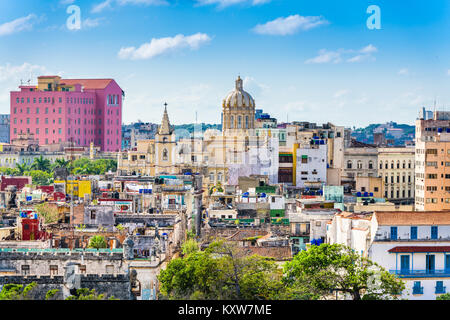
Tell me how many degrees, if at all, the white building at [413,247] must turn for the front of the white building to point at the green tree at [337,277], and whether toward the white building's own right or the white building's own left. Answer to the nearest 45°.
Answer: approximately 45° to the white building's own right

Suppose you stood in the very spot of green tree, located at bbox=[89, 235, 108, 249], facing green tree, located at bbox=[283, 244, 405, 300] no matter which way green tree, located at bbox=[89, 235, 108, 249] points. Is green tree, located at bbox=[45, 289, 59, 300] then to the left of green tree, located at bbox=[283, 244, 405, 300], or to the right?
right

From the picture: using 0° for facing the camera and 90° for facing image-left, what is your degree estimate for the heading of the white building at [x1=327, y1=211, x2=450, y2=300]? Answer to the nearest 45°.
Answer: approximately 0°

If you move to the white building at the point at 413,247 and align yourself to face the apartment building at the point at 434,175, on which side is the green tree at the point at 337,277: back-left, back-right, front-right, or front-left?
back-left

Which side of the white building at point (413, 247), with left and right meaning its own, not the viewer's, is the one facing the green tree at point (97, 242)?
right

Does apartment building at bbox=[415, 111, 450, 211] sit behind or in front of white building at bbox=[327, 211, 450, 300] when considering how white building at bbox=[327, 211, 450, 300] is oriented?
behind

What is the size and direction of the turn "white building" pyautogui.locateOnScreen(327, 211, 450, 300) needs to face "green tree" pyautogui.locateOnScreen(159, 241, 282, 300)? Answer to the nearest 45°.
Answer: approximately 45° to its right

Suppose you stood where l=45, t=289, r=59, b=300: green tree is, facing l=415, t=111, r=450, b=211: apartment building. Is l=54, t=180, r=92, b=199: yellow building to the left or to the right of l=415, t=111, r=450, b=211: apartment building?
left

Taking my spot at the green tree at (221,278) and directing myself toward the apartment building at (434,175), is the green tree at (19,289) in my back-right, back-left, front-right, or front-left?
back-left

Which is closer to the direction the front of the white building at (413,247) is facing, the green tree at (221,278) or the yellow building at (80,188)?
the green tree
